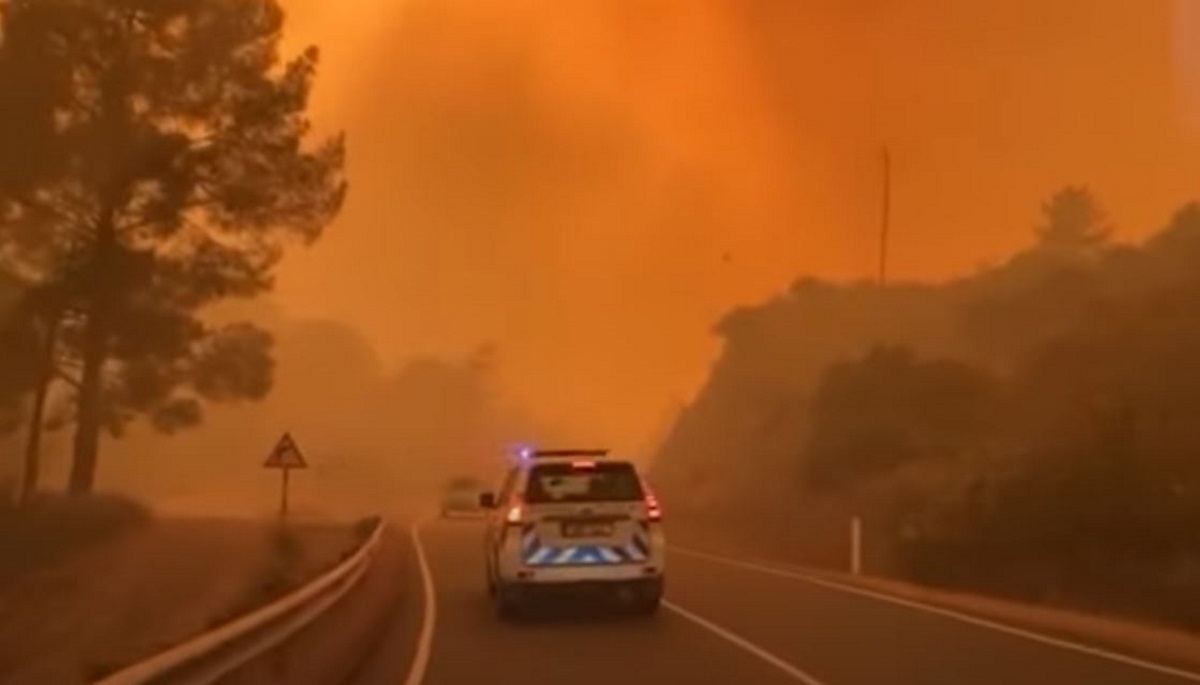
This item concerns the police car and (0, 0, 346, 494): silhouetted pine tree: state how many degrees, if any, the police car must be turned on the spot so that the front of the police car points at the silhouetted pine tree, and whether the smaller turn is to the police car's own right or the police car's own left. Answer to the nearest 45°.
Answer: approximately 45° to the police car's own left

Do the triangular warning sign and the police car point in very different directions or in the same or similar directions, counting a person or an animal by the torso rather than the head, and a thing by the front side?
very different directions

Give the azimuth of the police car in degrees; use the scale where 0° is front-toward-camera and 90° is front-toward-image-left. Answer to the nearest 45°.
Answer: approximately 180°

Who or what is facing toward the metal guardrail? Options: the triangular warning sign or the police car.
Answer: the triangular warning sign

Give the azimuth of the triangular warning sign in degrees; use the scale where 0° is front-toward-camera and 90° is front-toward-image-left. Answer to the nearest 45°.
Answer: approximately 0°

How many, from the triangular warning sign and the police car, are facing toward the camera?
1
